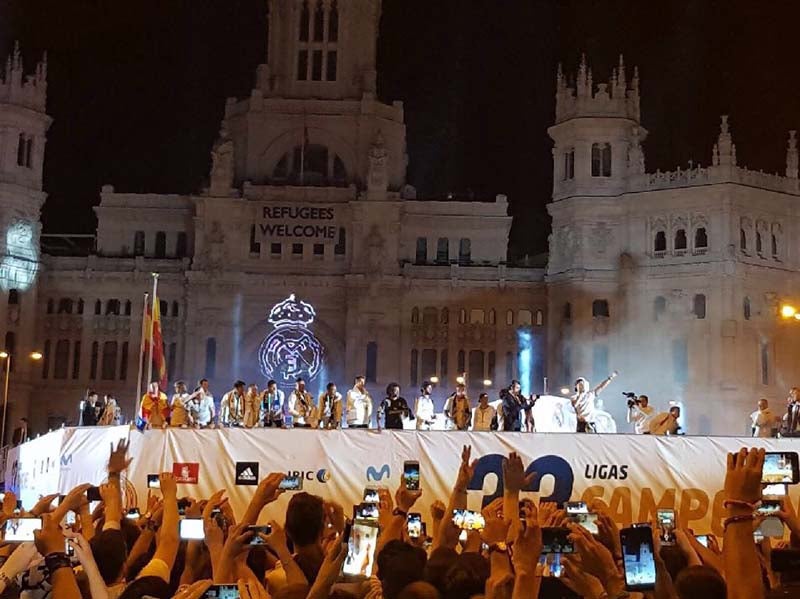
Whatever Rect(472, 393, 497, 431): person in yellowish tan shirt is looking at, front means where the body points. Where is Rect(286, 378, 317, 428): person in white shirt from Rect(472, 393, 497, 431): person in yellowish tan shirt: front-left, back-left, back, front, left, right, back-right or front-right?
right

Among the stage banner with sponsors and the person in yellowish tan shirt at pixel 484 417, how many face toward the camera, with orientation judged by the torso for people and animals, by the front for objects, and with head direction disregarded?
2

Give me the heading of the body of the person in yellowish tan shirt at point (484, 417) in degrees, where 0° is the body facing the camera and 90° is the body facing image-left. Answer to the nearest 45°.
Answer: approximately 0°

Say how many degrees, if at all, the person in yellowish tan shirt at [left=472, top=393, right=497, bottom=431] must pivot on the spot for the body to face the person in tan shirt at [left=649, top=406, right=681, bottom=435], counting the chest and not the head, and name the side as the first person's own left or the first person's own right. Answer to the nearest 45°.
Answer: approximately 90° to the first person's own left

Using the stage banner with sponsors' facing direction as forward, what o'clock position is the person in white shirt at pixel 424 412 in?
The person in white shirt is roughly at 6 o'clock from the stage banner with sponsors.
